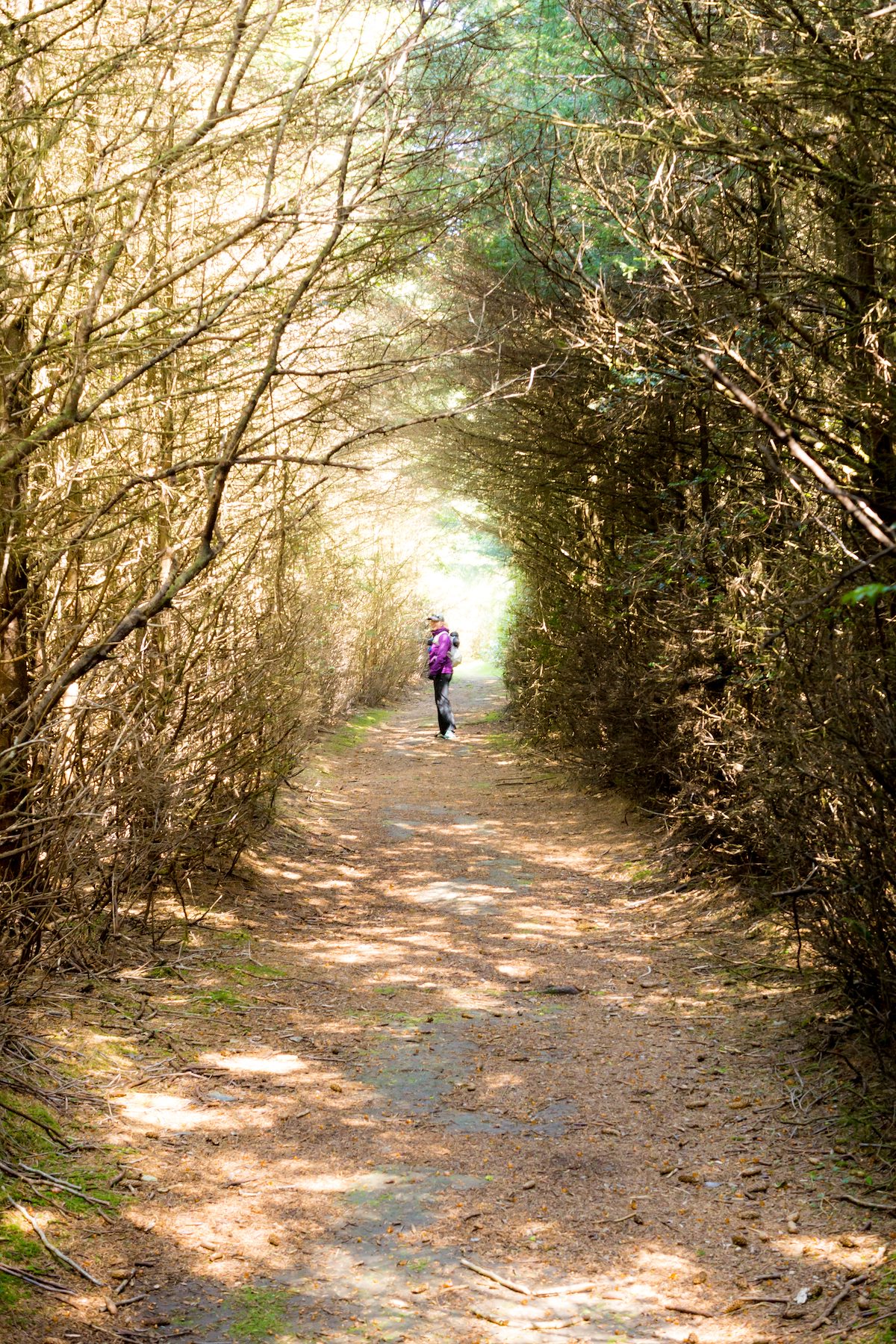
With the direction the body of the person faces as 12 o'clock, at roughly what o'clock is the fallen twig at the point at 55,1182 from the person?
The fallen twig is roughly at 9 o'clock from the person.

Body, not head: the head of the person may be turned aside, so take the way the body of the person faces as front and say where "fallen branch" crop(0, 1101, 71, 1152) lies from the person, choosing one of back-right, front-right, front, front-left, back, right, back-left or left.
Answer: left

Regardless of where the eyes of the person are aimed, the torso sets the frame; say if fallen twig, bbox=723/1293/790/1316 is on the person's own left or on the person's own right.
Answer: on the person's own left

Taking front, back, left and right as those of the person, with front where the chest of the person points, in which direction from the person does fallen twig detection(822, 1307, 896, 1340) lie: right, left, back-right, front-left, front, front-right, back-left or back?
left

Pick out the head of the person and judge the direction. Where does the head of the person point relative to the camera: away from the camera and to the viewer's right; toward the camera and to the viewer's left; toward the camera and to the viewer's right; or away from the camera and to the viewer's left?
toward the camera and to the viewer's left

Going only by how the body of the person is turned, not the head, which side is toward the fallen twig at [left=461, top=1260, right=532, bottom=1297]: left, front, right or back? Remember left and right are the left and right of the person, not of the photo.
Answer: left

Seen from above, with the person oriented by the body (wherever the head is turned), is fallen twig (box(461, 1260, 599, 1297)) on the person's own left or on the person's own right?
on the person's own left

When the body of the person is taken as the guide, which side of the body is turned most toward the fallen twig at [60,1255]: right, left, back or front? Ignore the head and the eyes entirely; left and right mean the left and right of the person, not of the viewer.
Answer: left

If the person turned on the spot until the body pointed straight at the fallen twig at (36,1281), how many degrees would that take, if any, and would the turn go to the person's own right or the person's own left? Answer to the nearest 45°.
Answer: approximately 90° to the person's own left

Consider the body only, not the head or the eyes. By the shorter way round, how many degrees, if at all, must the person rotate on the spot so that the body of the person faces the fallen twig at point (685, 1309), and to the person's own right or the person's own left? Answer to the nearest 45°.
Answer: approximately 90° to the person's own left

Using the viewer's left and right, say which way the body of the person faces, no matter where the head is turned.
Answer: facing to the left of the viewer
